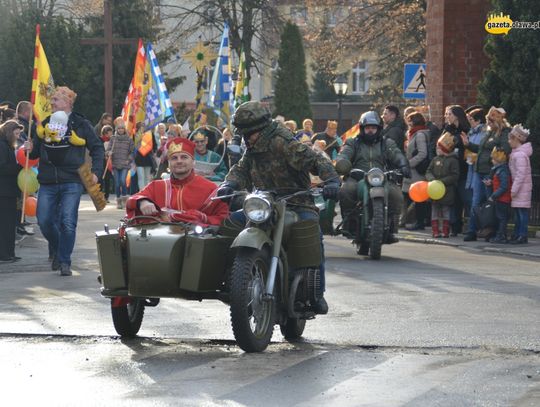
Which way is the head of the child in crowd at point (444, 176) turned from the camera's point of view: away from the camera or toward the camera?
toward the camera

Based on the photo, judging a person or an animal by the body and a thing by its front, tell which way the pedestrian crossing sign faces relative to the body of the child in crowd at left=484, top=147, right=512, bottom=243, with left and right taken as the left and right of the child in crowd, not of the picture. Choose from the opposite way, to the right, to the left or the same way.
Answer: to the left

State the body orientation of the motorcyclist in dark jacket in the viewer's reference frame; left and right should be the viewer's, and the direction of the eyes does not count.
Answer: facing the viewer

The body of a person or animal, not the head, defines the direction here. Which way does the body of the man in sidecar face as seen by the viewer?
toward the camera

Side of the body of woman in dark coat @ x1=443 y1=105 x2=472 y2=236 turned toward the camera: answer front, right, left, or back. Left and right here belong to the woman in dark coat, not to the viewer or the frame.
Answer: left

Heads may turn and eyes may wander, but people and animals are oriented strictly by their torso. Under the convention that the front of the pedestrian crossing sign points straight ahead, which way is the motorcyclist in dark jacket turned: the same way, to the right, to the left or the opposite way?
the same way

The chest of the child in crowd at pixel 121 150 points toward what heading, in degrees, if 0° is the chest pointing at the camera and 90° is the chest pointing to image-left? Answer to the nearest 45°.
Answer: approximately 0°

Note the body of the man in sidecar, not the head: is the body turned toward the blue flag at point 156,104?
no

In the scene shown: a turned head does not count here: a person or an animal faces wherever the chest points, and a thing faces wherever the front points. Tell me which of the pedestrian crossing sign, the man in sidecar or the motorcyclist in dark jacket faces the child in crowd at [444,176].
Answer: the pedestrian crossing sign

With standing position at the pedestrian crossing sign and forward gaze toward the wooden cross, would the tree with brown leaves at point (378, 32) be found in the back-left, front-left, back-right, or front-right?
front-right

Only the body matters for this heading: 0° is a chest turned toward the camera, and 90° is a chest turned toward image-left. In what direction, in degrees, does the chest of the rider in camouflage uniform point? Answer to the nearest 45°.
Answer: approximately 45°

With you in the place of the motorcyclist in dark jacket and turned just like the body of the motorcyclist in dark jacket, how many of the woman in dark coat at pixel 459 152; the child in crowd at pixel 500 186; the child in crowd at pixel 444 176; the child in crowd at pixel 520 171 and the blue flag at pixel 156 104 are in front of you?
0

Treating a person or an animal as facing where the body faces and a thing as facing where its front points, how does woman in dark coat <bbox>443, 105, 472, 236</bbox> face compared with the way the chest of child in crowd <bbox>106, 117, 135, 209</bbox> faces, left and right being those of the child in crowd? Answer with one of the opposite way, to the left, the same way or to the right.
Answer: to the right

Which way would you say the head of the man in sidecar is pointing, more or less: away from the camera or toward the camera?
toward the camera
